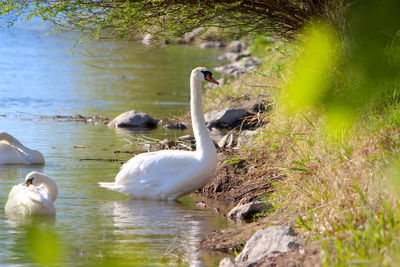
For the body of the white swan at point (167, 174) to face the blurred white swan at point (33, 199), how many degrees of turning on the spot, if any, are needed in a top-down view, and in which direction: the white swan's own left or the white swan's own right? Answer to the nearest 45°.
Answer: approximately 135° to the white swan's own right

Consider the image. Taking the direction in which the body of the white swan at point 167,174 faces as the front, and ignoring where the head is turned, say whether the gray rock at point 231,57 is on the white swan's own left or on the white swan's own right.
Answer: on the white swan's own left

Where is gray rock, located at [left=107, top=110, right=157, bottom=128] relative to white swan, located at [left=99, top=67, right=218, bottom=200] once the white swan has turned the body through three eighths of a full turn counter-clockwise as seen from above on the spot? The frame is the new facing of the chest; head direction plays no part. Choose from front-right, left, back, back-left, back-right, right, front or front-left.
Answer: front-right

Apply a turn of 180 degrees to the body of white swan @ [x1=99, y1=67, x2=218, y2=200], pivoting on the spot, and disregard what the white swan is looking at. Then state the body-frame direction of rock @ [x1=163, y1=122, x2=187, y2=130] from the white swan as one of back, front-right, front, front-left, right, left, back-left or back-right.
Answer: right

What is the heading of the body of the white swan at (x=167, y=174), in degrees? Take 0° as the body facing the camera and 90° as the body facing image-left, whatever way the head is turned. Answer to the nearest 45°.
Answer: approximately 270°

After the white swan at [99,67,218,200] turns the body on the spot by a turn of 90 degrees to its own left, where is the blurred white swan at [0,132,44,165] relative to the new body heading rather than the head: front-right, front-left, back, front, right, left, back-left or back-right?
front-left

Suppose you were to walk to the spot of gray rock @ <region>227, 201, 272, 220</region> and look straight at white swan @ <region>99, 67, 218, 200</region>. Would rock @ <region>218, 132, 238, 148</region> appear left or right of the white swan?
right

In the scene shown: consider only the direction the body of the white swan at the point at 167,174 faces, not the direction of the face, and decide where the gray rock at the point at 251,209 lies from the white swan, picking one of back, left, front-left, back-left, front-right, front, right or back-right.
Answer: front-right

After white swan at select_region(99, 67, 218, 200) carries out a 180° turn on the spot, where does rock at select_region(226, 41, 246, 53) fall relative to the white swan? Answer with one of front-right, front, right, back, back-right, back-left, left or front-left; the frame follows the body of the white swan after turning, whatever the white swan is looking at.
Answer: right
